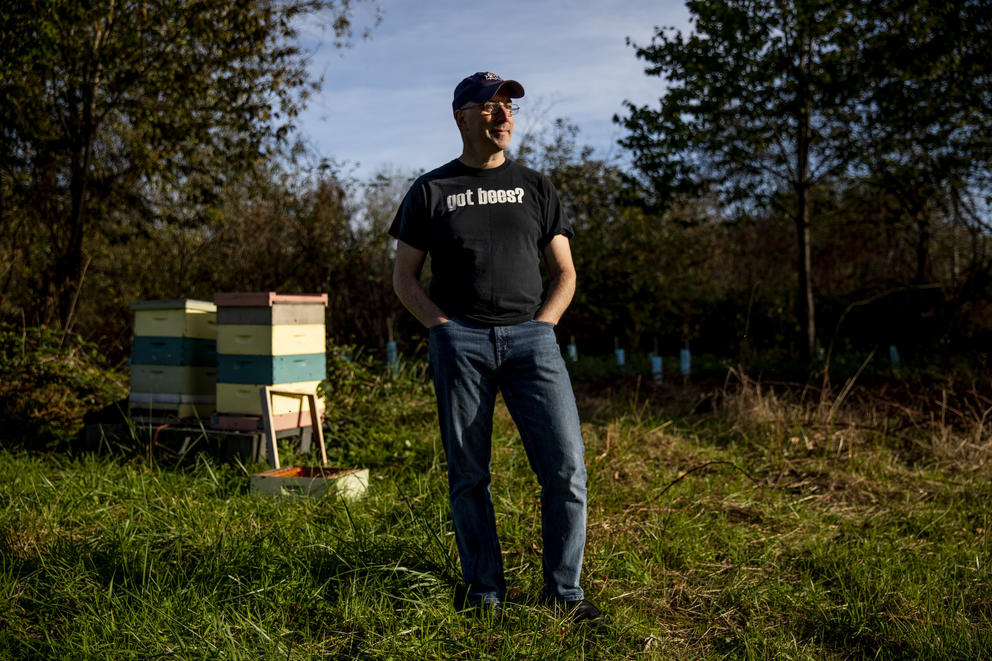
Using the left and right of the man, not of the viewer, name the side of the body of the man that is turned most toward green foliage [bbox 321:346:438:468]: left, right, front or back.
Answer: back

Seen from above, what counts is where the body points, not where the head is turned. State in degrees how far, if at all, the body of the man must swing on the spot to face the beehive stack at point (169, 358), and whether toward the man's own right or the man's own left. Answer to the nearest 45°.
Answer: approximately 135° to the man's own right

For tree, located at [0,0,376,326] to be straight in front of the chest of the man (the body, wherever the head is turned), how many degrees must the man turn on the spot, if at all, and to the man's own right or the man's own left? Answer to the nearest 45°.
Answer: approximately 135° to the man's own right

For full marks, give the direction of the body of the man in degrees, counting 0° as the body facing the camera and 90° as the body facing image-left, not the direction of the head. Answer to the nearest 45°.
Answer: approximately 0°

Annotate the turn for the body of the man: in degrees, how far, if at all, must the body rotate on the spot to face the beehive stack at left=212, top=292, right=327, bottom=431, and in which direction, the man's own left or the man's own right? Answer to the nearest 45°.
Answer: approximately 135° to the man's own right

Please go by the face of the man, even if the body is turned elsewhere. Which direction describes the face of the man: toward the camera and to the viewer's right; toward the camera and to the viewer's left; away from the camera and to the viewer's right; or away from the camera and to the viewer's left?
toward the camera and to the viewer's right

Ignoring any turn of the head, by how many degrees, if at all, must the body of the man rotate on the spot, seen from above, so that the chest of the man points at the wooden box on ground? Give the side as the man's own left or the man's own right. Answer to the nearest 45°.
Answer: approximately 135° to the man's own right
